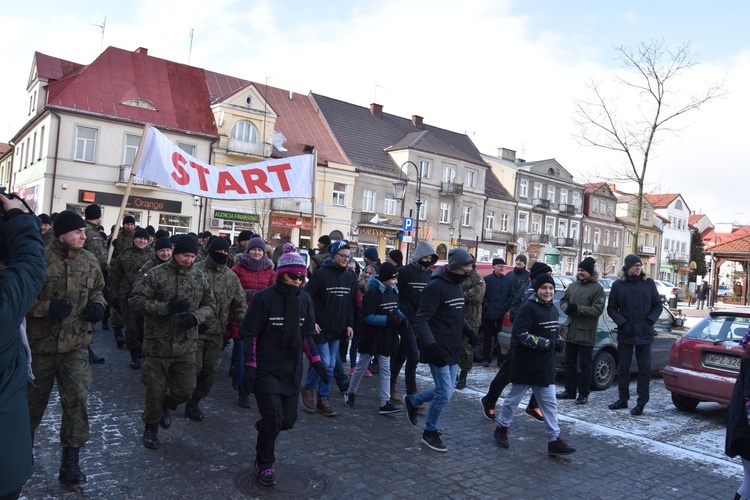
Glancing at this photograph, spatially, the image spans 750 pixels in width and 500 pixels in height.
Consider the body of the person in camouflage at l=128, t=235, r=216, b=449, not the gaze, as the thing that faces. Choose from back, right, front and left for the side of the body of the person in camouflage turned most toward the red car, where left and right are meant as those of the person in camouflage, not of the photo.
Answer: left

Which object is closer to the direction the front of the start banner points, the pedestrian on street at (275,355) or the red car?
the pedestrian on street

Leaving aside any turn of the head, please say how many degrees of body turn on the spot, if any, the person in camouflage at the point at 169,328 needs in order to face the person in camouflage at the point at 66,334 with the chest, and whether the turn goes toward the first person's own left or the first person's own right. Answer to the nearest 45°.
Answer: approximately 45° to the first person's own right

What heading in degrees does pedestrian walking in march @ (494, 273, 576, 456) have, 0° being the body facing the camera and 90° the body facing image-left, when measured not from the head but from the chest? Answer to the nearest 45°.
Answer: approximately 315°

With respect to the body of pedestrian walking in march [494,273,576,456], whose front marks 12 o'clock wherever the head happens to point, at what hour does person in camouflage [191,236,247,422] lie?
The person in camouflage is roughly at 4 o'clock from the pedestrian walking in march.

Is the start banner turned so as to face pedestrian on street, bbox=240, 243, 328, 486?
yes

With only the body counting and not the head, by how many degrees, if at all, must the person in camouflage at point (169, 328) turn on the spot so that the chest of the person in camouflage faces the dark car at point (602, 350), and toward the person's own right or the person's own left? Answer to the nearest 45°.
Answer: approximately 90° to the person's own left

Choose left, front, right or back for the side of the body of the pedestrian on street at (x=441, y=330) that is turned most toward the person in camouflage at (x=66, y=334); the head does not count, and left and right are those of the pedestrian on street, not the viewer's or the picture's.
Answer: right
